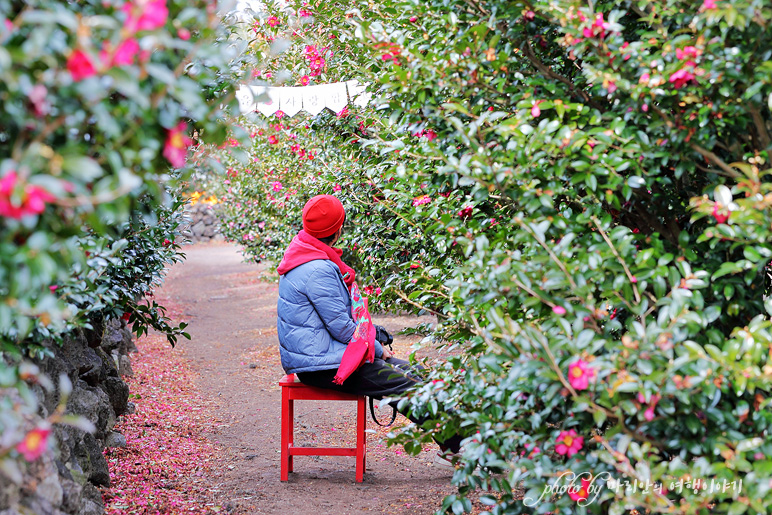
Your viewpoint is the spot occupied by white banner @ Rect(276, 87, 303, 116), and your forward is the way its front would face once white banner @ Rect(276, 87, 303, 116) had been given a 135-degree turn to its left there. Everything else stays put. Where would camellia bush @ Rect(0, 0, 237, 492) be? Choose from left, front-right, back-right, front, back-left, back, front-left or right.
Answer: back-right

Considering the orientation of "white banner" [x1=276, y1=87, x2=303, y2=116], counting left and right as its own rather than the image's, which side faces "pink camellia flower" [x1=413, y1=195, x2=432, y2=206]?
front

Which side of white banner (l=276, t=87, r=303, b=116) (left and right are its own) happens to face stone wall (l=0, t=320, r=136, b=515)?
front

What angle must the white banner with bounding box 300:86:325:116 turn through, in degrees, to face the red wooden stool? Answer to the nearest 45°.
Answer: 0° — it already faces it

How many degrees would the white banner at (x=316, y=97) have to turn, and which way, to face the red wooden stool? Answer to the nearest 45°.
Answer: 0° — it already faces it

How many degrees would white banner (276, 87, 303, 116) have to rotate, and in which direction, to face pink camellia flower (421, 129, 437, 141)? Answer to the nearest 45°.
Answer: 0° — it already faces it

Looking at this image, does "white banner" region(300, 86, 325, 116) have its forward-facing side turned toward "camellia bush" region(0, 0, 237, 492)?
yes

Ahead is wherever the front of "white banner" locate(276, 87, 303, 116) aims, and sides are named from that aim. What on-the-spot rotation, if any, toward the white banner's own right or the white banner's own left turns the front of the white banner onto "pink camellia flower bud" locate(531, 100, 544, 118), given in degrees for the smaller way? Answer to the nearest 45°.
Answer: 0° — it already faces it
